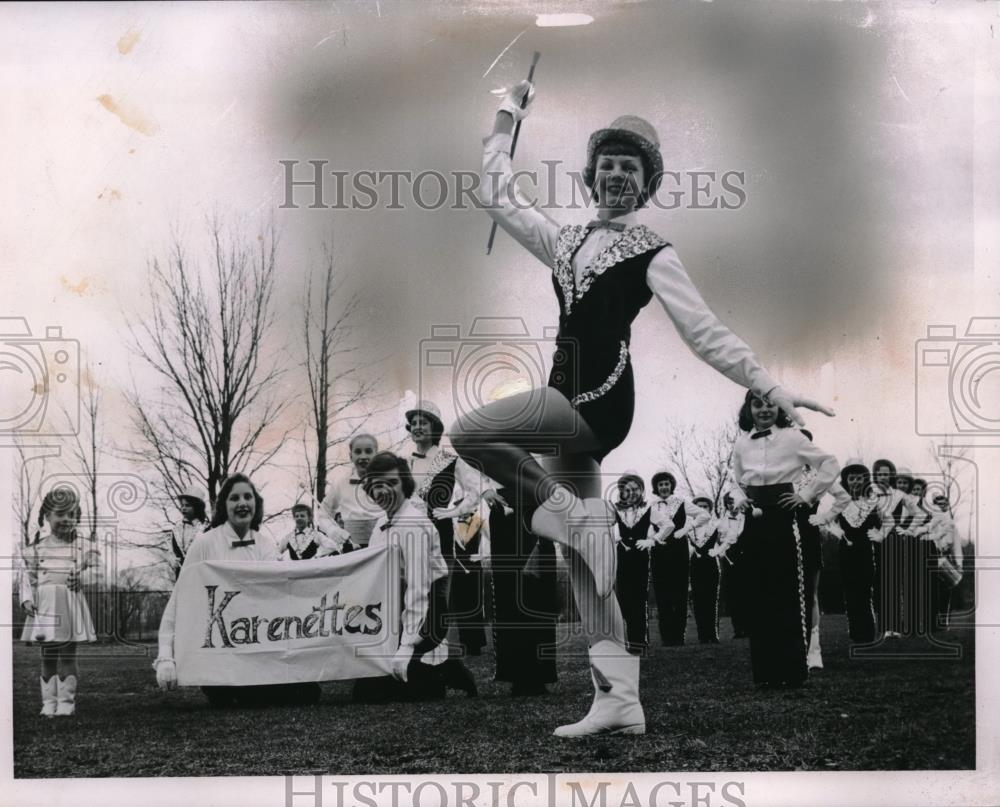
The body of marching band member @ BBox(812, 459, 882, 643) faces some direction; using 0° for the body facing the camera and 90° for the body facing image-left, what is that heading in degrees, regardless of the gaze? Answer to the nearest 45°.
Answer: approximately 0°

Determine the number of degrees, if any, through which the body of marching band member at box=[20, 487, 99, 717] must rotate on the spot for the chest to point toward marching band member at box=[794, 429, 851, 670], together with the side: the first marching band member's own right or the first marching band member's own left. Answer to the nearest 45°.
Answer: approximately 90° to the first marching band member's own left

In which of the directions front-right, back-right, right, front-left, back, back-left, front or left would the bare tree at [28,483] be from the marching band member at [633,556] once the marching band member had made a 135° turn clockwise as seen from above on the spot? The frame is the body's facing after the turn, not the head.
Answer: front-left

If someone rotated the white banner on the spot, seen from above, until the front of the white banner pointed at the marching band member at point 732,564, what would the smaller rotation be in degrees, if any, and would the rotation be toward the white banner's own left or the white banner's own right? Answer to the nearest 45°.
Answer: approximately 90° to the white banner's own left
